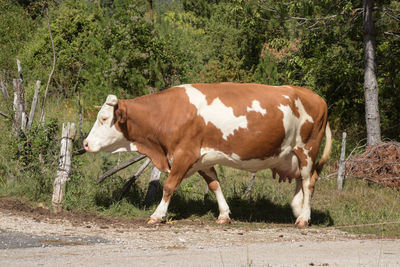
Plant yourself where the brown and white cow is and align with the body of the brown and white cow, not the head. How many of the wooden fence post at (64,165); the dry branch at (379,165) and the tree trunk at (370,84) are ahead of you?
1

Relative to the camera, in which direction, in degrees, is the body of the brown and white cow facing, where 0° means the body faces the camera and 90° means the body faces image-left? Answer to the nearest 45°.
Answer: approximately 90°

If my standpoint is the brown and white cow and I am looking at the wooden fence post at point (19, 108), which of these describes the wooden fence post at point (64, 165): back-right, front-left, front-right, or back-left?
front-left

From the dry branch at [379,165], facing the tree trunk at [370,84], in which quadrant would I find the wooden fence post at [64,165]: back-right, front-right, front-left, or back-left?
back-left

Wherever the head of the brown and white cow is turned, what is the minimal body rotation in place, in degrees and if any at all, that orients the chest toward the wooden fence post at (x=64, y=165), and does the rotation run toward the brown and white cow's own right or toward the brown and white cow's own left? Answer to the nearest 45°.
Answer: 0° — it already faces it

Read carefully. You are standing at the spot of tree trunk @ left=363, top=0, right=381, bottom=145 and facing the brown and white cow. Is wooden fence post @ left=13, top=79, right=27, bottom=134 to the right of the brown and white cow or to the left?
right

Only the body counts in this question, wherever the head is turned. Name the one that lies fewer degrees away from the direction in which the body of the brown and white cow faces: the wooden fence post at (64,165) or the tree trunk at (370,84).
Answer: the wooden fence post

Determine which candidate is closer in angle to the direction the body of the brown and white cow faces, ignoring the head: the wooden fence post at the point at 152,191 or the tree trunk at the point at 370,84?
the wooden fence post

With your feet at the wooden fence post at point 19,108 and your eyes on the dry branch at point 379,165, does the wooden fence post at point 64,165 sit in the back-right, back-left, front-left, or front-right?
front-right

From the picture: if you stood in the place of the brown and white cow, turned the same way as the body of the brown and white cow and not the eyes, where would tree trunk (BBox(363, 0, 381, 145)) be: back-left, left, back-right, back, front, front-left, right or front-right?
back-right

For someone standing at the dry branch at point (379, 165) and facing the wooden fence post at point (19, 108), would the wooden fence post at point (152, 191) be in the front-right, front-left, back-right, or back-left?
front-left

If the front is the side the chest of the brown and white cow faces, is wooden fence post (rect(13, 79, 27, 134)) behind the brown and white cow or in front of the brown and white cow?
in front

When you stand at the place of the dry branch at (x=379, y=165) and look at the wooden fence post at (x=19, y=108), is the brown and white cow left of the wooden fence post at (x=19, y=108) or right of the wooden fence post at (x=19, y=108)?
left

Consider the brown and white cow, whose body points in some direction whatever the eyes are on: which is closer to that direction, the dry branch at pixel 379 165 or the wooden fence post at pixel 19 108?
the wooden fence post
